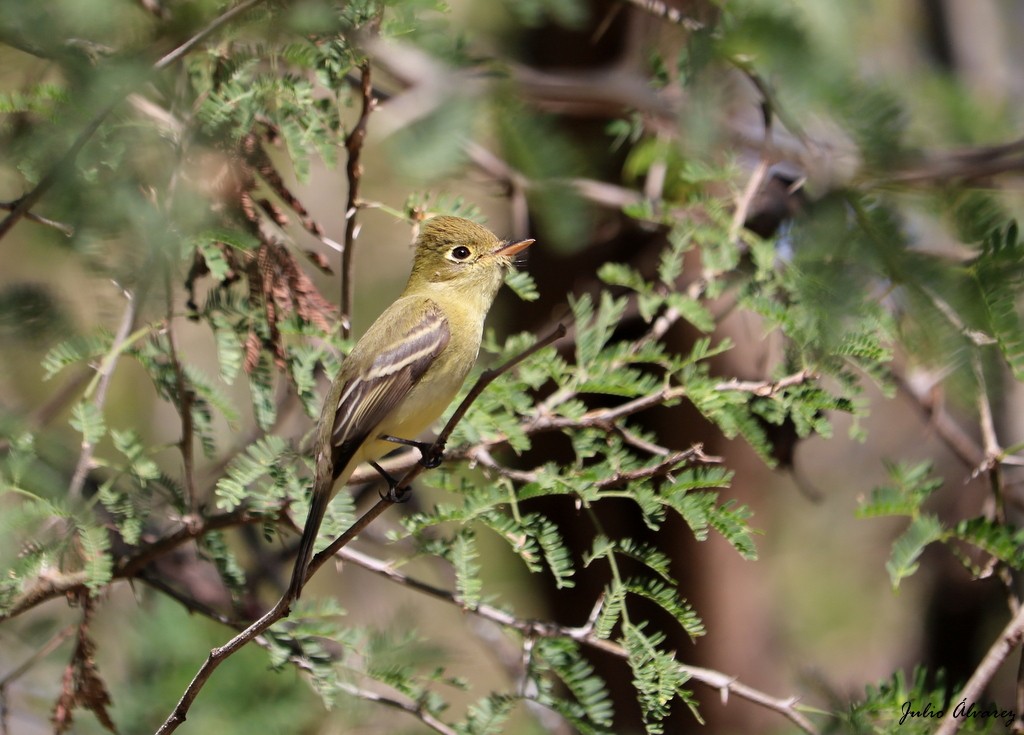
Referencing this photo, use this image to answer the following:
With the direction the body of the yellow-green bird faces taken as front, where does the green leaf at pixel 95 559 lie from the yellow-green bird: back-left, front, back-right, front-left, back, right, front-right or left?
back-right

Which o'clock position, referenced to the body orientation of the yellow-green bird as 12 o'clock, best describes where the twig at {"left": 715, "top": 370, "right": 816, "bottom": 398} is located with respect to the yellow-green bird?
The twig is roughly at 11 o'clock from the yellow-green bird.

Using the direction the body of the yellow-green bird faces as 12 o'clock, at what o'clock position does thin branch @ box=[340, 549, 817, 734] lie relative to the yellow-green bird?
The thin branch is roughly at 12 o'clock from the yellow-green bird.

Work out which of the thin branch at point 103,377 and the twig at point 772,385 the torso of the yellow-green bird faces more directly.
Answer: the twig

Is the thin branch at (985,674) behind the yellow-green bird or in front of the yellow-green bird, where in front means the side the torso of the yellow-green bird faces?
in front

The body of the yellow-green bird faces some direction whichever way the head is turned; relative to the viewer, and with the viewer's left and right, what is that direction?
facing to the right of the viewer
